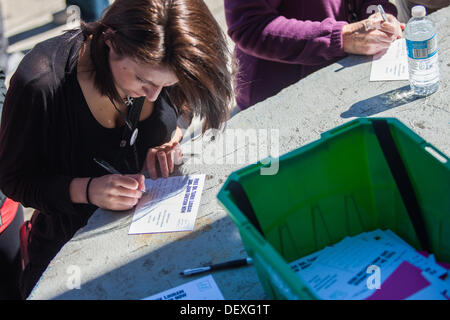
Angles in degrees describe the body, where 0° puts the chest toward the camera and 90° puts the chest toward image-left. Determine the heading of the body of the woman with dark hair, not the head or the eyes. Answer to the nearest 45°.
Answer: approximately 315°

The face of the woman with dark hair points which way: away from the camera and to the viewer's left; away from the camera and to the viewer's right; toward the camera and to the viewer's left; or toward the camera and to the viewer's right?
toward the camera and to the viewer's right

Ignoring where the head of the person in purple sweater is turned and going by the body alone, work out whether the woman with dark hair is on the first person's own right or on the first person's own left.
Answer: on the first person's own right
